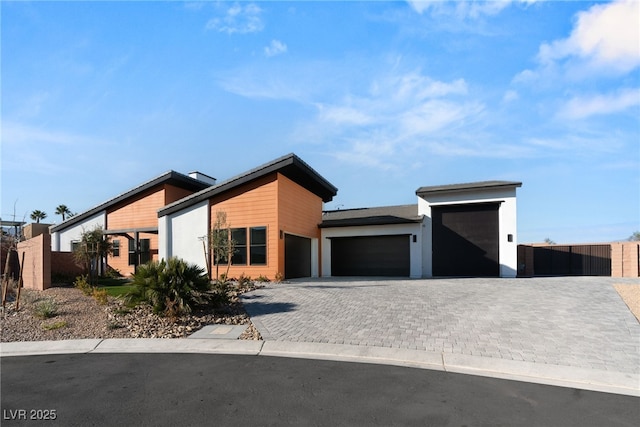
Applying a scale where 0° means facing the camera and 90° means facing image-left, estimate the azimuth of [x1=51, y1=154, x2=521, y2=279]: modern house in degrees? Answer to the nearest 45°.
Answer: approximately 0°

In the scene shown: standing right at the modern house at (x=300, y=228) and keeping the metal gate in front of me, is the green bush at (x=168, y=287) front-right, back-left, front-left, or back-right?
back-right

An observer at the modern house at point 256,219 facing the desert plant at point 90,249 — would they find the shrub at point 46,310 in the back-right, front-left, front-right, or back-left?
front-left

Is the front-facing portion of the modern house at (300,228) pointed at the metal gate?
no

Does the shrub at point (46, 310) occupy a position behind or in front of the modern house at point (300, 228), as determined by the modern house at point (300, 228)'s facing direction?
in front

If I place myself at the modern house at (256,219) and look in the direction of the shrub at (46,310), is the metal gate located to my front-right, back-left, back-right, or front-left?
back-left

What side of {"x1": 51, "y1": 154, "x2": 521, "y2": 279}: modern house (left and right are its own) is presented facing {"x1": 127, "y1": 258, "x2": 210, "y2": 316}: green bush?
front

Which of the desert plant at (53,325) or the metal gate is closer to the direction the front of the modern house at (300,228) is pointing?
the desert plant

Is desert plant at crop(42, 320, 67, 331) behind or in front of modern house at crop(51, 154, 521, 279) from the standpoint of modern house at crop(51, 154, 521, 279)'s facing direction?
in front
